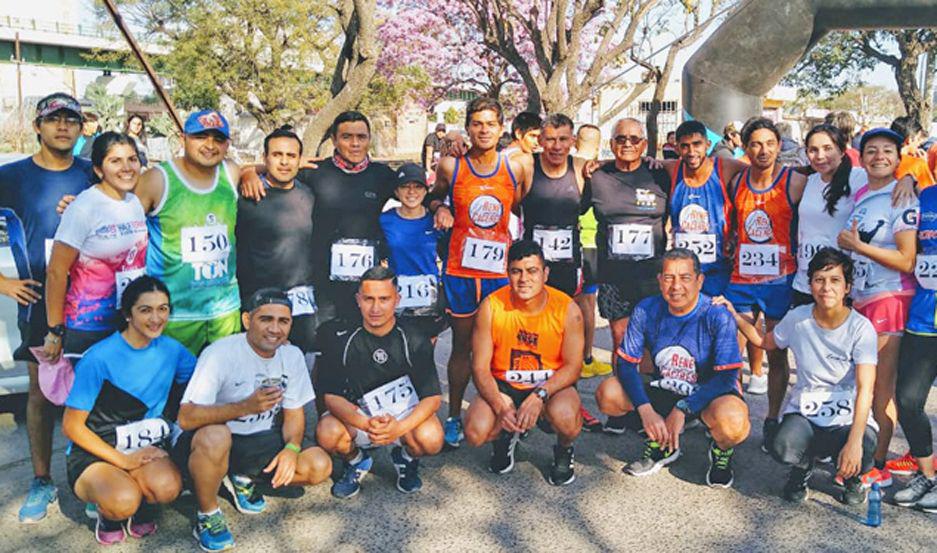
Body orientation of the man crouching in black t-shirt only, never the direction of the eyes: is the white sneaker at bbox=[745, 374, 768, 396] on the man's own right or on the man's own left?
on the man's own left

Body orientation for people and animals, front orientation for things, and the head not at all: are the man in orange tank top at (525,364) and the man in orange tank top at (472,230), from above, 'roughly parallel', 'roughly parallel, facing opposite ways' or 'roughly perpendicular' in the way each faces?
roughly parallel

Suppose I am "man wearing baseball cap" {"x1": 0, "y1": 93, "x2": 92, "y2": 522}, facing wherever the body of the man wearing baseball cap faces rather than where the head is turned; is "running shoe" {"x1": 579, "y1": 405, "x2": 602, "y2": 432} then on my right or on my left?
on my left

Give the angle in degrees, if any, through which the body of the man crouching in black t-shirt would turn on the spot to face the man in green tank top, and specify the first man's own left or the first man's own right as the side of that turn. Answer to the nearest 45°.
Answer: approximately 90° to the first man's own right

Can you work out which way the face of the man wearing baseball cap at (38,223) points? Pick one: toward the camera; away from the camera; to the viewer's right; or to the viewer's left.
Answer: toward the camera

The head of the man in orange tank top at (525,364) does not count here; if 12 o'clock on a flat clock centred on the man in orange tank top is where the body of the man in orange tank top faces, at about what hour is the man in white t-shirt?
The man in white t-shirt is roughly at 2 o'clock from the man in orange tank top.

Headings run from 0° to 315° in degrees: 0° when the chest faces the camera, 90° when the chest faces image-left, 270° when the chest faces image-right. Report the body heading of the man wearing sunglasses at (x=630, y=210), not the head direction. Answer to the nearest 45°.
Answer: approximately 0°

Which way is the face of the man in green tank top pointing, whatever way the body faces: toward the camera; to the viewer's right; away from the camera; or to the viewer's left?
toward the camera

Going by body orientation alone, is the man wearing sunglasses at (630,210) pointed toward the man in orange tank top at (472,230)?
no

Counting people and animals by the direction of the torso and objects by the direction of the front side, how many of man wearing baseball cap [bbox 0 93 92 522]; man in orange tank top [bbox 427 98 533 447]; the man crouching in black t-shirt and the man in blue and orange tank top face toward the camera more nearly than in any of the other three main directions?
4

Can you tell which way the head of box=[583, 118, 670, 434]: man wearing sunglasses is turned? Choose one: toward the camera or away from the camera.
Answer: toward the camera

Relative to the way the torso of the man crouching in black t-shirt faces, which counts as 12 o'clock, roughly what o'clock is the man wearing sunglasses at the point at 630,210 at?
The man wearing sunglasses is roughly at 8 o'clock from the man crouching in black t-shirt.

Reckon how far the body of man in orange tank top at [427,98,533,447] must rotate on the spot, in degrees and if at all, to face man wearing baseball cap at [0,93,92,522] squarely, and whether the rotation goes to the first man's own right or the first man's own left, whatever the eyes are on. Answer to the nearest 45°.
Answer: approximately 45° to the first man's own right

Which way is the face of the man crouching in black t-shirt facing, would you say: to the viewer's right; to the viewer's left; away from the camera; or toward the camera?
toward the camera

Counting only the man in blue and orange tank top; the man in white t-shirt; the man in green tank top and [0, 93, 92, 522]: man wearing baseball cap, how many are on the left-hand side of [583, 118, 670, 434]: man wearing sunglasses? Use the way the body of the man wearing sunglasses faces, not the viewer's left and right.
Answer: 1

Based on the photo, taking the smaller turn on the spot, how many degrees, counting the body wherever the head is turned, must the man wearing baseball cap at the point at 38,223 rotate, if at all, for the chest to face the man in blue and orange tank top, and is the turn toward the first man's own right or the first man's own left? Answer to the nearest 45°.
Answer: approximately 90° to the first man's own left

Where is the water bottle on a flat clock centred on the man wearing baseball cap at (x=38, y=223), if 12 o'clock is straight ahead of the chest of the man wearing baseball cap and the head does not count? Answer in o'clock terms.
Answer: The water bottle is roughly at 10 o'clock from the man wearing baseball cap.

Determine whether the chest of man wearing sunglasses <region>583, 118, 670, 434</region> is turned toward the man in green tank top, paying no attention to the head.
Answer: no

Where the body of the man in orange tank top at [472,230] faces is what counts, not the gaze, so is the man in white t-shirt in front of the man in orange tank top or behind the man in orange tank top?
in front

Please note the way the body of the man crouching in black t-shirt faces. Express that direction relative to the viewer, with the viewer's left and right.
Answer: facing the viewer

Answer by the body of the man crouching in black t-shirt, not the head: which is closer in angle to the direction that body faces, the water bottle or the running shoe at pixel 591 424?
the water bottle

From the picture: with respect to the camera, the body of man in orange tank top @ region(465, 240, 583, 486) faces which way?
toward the camera
